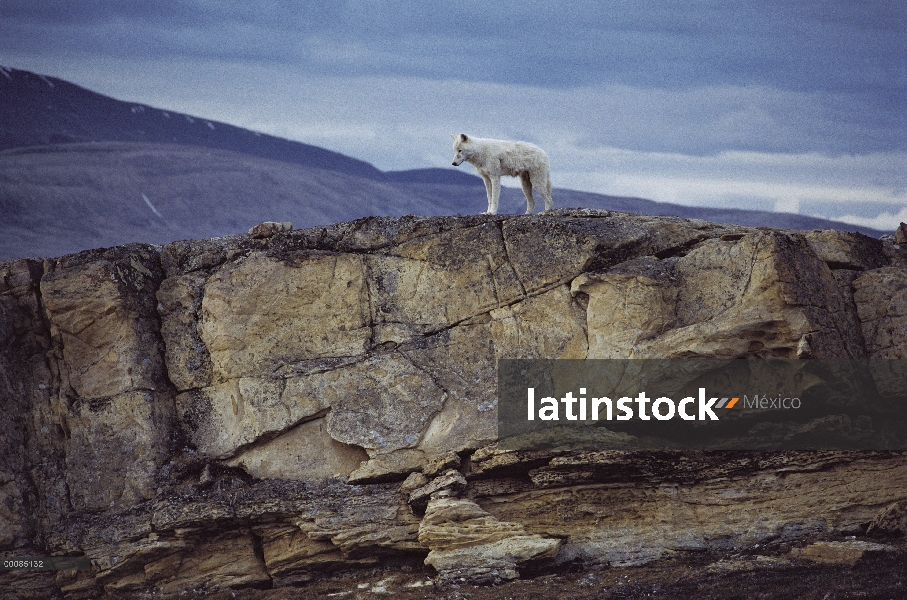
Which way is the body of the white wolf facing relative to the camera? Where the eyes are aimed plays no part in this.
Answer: to the viewer's left
